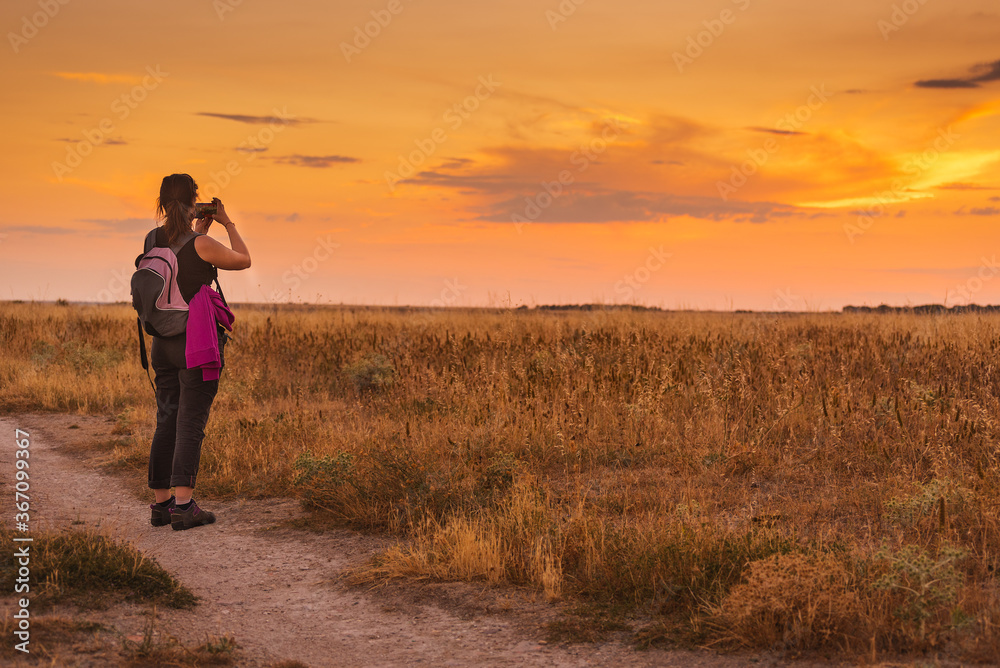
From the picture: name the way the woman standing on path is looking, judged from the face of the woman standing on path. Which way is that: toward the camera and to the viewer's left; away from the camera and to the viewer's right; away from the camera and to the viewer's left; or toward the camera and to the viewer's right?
away from the camera and to the viewer's right

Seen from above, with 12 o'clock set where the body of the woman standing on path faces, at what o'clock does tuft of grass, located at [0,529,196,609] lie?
The tuft of grass is roughly at 5 o'clock from the woman standing on path.

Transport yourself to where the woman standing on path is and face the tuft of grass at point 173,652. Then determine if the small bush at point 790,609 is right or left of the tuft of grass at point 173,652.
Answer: left

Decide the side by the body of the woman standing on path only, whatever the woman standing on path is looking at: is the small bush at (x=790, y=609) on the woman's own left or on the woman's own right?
on the woman's own right

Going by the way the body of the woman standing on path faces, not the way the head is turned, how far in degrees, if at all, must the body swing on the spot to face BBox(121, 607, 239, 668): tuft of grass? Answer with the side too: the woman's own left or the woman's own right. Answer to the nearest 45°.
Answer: approximately 135° to the woman's own right

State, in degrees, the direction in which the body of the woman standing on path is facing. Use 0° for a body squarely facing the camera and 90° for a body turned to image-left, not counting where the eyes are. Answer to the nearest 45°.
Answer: approximately 225°
